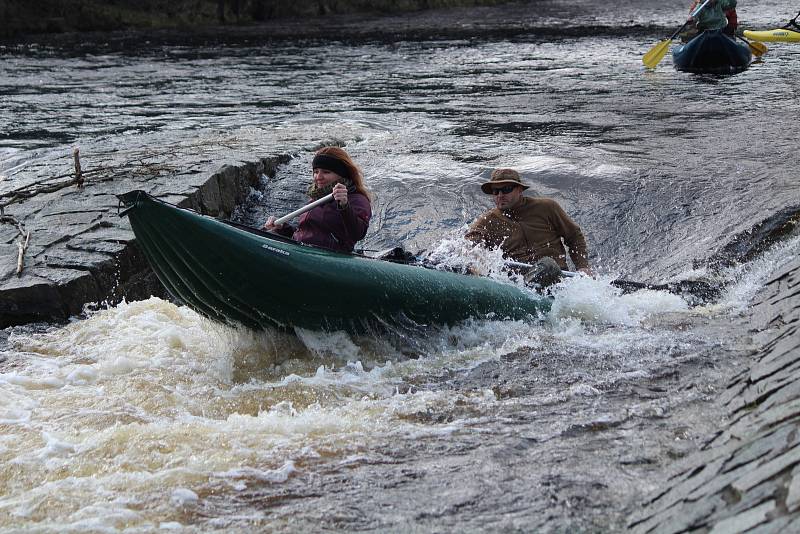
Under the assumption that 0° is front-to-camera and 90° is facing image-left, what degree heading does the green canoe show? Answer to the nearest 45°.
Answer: approximately 90°

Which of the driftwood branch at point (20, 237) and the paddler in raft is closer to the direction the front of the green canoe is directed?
the driftwood branch

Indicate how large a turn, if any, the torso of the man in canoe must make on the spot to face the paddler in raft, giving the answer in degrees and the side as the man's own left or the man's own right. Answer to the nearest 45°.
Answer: approximately 135° to the man's own right

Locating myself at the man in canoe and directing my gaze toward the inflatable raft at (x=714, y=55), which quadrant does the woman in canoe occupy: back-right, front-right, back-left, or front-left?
back-left

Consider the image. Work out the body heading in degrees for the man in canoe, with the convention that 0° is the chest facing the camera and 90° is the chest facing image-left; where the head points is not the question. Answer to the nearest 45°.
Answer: approximately 45°

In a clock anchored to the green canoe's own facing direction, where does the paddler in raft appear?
The paddler in raft is roughly at 4 o'clock from the green canoe.
